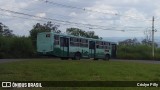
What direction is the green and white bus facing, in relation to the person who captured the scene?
facing away from the viewer and to the right of the viewer
